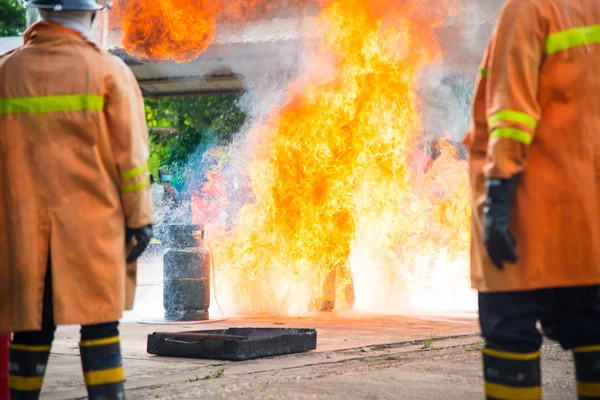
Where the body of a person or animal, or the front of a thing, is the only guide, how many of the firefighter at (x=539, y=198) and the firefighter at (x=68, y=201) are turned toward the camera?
0

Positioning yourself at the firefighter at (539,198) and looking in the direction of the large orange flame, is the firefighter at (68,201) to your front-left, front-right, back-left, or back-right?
front-left

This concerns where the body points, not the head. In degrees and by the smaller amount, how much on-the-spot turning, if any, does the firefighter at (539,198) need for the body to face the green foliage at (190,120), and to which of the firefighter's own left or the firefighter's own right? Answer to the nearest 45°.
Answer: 0° — they already face it

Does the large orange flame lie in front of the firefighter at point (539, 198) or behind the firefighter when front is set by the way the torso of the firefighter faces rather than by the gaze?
in front

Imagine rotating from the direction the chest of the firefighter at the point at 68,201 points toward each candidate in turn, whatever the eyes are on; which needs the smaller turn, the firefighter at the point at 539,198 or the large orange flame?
the large orange flame

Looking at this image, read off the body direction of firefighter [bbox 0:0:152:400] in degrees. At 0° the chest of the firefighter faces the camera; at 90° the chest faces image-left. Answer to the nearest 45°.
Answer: approximately 225°

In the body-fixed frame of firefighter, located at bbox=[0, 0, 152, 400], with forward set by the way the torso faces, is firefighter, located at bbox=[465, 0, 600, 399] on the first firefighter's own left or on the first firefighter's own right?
on the first firefighter's own right

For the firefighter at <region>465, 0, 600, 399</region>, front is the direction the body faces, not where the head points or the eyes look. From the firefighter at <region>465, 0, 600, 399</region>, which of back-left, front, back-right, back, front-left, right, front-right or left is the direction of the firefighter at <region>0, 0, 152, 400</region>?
front-left

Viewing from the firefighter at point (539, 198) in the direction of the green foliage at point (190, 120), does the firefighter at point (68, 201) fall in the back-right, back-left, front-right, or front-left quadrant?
front-left

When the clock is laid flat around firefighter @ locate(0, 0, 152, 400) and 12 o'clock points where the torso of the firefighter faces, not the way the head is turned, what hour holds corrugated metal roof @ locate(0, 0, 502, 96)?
The corrugated metal roof is roughly at 11 o'clock from the firefighter.

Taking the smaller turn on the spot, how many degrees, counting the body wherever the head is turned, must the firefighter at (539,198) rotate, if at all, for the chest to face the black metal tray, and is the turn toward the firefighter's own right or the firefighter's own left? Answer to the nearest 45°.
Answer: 0° — they already face it

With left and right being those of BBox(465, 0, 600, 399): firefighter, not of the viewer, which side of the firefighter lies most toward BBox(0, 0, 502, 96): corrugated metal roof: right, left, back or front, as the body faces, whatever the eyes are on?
front

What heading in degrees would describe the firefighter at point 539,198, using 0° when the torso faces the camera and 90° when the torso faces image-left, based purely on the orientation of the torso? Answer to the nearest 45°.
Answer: approximately 135°

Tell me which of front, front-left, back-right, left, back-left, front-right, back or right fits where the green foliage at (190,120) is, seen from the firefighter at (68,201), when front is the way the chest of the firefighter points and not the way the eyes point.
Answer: front-left
